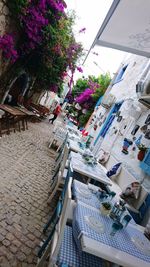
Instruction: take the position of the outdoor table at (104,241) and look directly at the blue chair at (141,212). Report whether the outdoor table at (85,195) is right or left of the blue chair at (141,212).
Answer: left

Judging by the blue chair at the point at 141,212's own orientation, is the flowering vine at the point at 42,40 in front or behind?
in front

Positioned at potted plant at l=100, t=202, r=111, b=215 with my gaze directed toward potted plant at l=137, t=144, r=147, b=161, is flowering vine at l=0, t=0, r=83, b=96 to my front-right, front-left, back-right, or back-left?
front-left

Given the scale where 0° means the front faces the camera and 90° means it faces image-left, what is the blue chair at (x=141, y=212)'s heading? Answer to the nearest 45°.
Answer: approximately 90°

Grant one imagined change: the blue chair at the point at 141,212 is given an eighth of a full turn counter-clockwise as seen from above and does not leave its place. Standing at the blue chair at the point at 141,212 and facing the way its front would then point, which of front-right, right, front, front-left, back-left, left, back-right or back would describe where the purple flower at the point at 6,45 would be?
front-right
